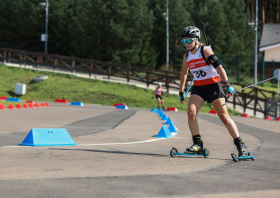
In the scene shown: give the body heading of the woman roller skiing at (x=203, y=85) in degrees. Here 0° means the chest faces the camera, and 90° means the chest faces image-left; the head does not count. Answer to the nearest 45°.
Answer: approximately 45°

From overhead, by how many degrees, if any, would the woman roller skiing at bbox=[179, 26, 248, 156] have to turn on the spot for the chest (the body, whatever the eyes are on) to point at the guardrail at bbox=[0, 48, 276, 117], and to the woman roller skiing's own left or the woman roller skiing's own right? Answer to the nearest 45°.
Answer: approximately 135° to the woman roller skiing's own right

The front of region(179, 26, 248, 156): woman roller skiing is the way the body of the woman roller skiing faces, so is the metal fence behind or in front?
behind

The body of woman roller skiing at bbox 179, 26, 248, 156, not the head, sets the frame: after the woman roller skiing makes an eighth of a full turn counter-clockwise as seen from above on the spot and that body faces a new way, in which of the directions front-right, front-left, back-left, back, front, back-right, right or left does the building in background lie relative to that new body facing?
back

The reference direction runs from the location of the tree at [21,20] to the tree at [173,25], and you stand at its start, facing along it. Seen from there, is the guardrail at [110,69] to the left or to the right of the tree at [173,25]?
right

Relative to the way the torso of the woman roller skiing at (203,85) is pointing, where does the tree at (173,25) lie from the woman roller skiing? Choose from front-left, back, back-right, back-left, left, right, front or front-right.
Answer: back-right

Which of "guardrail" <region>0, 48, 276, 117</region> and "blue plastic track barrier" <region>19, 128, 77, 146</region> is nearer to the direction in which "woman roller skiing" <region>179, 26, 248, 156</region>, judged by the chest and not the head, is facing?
the blue plastic track barrier

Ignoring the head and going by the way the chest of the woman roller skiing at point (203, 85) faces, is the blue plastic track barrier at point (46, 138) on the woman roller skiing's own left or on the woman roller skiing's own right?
on the woman roller skiing's own right
